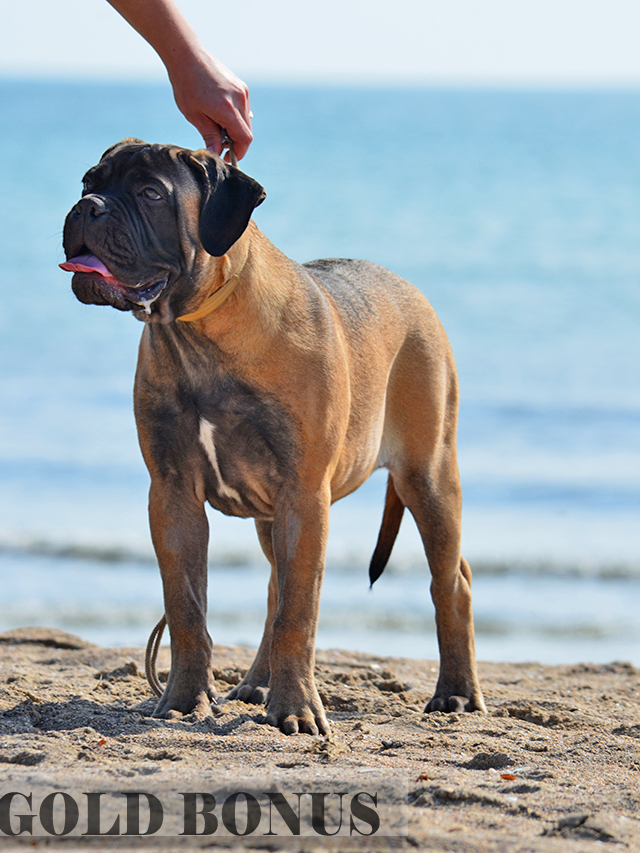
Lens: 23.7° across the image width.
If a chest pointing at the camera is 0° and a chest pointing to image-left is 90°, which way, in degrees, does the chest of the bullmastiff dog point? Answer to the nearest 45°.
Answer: approximately 45°
